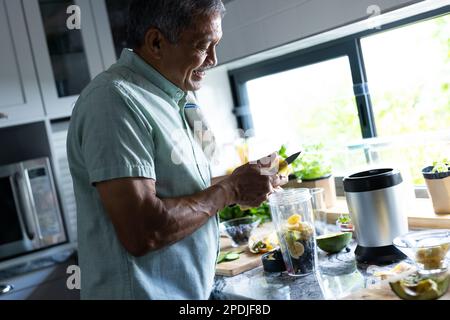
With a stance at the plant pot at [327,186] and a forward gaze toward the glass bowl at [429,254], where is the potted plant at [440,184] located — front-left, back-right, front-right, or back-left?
front-left

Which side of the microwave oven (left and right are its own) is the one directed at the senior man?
front

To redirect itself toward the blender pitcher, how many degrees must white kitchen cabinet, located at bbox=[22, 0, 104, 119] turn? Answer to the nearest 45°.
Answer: approximately 45° to its left

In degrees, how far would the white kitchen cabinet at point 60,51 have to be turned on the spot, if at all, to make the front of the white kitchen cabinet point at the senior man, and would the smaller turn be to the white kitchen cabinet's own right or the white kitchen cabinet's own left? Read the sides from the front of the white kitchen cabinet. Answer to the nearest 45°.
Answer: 0° — it already faces them

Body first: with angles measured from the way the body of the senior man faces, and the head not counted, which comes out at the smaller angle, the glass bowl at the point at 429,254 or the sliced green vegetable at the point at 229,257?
the glass bowl

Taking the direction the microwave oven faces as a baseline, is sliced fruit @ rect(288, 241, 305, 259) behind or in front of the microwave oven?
in front

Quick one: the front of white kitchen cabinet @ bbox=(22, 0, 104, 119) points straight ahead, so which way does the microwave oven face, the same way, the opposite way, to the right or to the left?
the same way

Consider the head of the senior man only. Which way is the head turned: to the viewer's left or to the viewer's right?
to the viewer's right

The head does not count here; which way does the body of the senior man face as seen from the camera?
to the viewer's right
